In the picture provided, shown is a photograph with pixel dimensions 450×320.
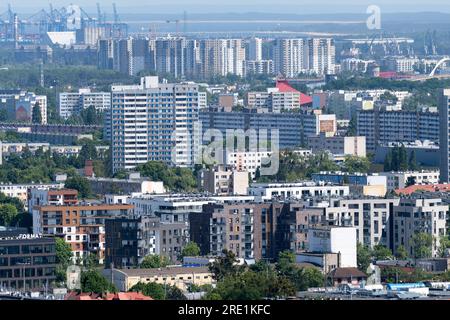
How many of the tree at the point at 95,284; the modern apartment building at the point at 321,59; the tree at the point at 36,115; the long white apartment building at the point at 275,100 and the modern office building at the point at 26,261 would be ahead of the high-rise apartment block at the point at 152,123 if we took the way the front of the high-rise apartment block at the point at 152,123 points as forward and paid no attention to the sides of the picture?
2

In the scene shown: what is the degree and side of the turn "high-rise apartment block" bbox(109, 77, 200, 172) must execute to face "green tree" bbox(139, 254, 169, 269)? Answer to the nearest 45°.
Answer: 0° — it already faces it

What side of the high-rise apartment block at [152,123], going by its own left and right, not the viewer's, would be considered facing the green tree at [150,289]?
front

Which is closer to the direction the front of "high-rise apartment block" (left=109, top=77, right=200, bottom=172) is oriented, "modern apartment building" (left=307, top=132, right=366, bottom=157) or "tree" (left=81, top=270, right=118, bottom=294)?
the tree

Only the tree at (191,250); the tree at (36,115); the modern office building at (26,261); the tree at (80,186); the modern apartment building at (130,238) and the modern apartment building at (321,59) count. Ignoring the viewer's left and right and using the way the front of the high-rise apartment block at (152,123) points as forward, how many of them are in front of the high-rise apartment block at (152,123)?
4

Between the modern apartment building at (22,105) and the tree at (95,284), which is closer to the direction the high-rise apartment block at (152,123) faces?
the tree

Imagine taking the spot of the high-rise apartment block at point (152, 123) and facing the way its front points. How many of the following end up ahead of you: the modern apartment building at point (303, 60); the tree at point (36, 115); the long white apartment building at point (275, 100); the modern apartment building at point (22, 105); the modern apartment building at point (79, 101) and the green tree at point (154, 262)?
1

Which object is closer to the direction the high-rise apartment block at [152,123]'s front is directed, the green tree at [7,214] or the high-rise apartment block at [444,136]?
the green tree

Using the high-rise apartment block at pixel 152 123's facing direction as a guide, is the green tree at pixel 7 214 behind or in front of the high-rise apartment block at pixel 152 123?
in front

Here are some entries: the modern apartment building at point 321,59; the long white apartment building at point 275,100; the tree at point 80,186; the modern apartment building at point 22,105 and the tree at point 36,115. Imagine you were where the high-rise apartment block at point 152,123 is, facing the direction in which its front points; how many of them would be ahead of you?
1

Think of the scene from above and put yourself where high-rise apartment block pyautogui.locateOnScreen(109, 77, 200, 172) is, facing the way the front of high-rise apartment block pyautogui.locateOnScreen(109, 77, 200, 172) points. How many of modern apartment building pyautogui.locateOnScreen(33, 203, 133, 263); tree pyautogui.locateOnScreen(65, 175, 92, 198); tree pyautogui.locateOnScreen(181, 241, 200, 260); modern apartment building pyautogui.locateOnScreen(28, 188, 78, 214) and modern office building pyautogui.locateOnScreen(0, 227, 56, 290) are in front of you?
5

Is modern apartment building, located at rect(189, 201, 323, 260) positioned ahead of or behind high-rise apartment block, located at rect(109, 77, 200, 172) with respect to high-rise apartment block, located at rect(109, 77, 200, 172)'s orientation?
ahead

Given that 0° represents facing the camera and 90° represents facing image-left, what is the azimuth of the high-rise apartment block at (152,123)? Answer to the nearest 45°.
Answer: approximately 0°

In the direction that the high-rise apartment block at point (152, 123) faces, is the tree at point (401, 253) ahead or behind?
ahead

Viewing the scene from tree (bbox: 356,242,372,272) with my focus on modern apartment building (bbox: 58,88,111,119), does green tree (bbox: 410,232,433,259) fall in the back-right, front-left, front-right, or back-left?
front-right

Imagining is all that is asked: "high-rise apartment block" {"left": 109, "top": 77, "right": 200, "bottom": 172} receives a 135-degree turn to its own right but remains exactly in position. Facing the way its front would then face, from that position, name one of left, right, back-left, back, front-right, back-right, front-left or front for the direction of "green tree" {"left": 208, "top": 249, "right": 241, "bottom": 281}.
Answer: back-left

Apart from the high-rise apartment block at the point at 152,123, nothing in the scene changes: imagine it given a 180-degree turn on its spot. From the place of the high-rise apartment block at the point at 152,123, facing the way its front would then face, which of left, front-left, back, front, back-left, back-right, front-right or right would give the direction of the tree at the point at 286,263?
back

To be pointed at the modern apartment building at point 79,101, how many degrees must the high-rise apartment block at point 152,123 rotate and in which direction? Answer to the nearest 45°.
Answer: approximately 180°

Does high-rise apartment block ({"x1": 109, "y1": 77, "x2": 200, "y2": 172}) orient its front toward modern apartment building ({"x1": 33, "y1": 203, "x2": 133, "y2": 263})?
yes
